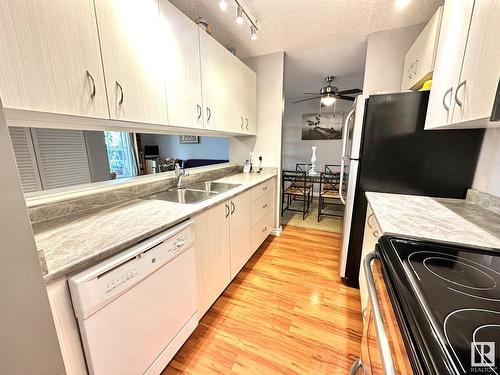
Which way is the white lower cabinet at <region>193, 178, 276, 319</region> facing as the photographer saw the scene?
facing the viewer and to the right of the viewer

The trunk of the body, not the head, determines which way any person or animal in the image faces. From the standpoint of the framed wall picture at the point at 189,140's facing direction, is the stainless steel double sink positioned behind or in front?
in front

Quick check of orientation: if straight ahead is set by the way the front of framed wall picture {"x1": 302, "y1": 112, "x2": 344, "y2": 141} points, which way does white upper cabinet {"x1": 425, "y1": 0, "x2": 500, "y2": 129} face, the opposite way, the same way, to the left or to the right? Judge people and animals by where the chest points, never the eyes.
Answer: to the right

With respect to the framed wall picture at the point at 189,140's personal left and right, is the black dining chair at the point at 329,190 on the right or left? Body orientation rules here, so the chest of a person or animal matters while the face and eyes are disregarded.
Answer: on its left

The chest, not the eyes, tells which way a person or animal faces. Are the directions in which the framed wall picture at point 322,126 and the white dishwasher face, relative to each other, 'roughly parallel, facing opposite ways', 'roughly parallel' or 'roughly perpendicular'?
roughly perpendicular

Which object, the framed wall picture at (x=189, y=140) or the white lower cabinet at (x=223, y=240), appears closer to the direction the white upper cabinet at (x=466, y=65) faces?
the white lower cabinet

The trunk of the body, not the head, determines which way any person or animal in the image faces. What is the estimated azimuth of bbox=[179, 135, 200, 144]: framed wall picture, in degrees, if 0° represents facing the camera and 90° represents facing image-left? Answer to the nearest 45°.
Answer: approximately 0°

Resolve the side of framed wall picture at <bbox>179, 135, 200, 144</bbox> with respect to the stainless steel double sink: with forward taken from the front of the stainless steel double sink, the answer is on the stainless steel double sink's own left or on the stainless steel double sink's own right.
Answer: on the stainless steel double sink's own left

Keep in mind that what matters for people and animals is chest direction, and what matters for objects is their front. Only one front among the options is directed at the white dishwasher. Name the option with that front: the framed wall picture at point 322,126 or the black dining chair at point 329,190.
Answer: the framed wall picture

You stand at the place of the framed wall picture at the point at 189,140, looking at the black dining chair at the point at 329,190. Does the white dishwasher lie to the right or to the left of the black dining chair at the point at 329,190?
right

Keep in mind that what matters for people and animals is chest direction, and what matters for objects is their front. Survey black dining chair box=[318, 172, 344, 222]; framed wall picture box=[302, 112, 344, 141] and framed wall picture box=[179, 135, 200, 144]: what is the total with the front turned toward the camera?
2

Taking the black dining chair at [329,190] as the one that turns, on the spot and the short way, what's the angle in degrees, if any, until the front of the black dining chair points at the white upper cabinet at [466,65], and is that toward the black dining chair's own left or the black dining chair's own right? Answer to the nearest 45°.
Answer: approximately 180°

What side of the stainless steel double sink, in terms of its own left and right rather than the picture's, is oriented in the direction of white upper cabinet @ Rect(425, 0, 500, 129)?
front

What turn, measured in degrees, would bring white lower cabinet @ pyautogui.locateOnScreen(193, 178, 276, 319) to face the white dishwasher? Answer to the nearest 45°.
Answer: approximately 90° to its right

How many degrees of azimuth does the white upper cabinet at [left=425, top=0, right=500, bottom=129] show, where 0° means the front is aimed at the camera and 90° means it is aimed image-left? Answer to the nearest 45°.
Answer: approximately 45°

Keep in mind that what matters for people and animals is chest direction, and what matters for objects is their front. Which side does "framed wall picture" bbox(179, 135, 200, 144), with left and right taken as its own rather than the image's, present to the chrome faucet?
front
